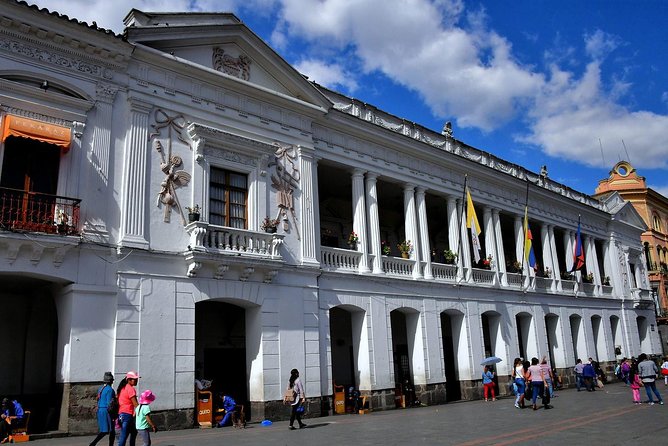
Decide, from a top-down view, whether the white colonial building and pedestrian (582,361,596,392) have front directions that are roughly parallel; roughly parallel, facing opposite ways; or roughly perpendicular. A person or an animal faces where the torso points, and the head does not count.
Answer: roughly perpendicular

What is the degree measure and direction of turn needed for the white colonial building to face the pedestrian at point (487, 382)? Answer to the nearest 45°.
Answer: approximately 90° to its left

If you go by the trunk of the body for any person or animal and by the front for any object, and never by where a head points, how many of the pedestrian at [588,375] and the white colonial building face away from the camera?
1

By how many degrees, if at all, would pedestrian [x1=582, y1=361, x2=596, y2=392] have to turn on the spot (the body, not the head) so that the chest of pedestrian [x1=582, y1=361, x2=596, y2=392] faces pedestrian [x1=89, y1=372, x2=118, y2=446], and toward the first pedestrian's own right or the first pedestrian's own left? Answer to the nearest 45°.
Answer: approximately 180°

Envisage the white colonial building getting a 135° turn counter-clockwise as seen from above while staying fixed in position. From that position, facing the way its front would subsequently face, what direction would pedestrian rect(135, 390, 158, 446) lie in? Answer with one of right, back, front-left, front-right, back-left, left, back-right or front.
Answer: back

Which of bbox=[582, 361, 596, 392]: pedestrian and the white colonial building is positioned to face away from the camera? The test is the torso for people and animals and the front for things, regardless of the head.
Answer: the pedestrian

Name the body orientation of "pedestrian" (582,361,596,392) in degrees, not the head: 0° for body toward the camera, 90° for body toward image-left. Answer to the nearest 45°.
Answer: approximately 180°
